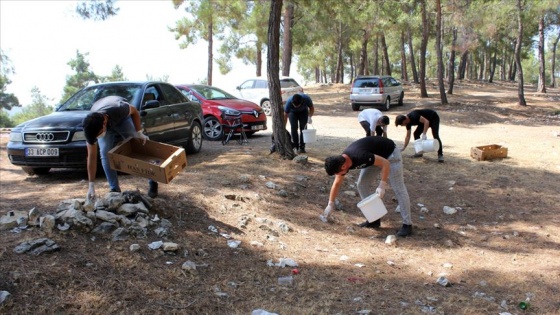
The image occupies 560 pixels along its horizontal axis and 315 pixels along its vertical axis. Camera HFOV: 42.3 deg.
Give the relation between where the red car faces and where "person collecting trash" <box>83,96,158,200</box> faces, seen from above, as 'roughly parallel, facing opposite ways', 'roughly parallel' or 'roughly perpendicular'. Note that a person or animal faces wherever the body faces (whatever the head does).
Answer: roughly perpendicular

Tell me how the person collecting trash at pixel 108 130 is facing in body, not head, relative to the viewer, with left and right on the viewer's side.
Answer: facing the viewer and to the left of the viewer

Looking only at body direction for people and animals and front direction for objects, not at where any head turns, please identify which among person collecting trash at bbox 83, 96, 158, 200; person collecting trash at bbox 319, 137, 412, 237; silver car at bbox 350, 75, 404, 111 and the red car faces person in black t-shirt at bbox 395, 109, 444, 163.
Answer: the red car

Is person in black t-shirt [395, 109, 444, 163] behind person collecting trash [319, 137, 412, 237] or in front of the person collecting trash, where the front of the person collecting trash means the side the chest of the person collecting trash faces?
behind

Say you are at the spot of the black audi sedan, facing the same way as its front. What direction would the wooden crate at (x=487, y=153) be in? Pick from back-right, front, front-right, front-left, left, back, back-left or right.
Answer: back-left

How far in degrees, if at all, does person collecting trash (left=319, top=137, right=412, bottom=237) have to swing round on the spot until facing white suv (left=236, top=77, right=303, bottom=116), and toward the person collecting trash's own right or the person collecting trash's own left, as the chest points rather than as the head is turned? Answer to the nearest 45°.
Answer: approximately 135° to the person collecting trash's own right

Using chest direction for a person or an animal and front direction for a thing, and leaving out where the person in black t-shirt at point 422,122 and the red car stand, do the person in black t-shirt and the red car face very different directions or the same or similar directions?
very different directions

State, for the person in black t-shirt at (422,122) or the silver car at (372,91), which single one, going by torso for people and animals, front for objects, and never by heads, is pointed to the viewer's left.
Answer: the person in black t-shirt

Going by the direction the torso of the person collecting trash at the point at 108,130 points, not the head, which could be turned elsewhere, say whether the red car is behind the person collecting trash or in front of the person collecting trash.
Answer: behind

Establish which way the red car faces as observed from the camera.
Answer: facing the viewer and to the right of the viewer

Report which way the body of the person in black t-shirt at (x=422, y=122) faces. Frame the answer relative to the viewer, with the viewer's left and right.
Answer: facing to the left of the viewer

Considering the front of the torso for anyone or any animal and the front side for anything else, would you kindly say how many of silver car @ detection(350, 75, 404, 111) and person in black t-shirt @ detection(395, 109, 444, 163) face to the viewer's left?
1

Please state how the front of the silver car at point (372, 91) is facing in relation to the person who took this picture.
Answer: facing away from the viewer and to the right of the viewer

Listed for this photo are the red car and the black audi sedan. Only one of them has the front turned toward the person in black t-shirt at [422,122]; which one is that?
the red car
